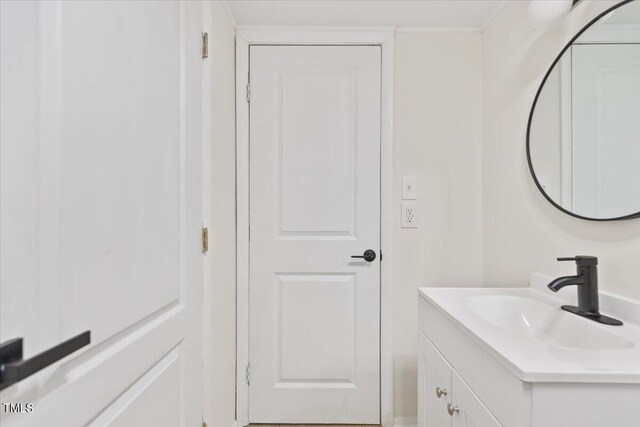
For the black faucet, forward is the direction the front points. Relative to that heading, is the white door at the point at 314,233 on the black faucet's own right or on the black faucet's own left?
on the black faucet's own right

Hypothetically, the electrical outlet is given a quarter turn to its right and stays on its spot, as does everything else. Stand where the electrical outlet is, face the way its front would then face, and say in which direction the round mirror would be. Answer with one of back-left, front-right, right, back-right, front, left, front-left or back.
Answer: back-left

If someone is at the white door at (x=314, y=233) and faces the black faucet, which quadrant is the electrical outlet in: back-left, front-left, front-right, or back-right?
front-left

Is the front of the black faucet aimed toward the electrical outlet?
no

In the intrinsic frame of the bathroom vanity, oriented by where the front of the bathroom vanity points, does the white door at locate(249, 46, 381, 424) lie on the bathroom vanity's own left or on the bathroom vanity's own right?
on the bathroom vanity's own right

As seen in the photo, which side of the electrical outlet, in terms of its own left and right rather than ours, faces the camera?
front

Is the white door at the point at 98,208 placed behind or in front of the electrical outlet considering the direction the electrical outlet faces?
in front

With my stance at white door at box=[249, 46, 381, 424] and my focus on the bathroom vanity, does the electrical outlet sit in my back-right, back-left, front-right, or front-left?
front-left

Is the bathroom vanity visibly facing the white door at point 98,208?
yes

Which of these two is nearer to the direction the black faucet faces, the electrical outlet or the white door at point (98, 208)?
the white door

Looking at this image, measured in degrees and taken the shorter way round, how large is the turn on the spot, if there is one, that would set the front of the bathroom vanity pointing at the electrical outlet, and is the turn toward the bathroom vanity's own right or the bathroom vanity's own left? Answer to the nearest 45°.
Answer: approximately 90° to the bathroom vanity's own right

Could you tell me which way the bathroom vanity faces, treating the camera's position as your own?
facing the viewer and to the left of the viewer

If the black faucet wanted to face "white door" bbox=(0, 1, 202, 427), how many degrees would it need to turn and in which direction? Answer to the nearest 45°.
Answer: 0° — it already faces it

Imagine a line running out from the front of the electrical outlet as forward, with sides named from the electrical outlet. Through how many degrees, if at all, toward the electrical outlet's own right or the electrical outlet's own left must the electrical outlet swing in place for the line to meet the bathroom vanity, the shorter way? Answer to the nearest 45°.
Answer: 0° — it already faces it
